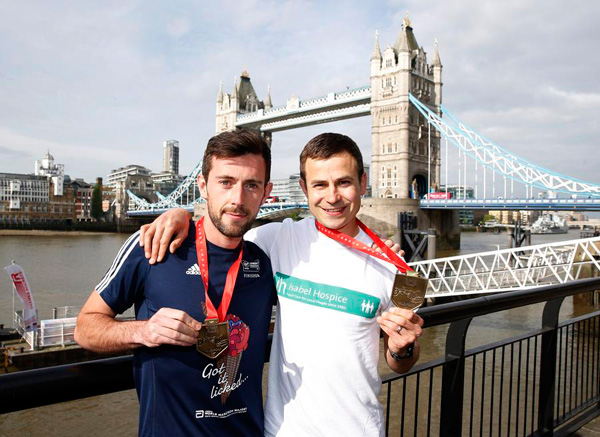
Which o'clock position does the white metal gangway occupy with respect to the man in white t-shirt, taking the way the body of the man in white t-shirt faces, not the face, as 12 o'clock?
The white metal gangway is roughly at 7 o'clock from the man in white t-shirt.

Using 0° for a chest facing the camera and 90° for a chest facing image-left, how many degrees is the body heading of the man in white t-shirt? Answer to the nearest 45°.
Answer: approximately 0°

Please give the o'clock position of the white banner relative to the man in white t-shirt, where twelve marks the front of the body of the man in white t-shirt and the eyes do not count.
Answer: The white banner is roughly at 5 o'clock from the man in white t-shirt.
